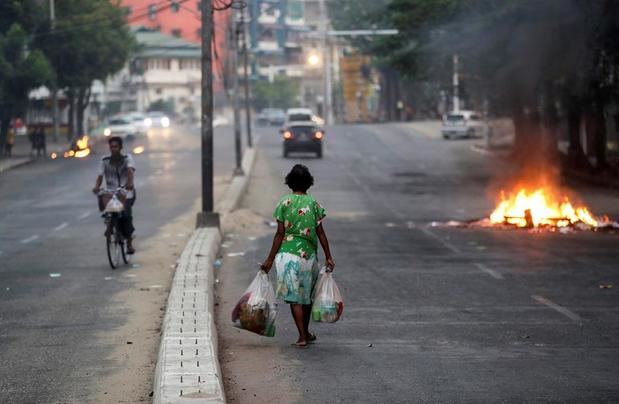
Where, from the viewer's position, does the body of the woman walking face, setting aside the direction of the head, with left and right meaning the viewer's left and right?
facing away from the viewer

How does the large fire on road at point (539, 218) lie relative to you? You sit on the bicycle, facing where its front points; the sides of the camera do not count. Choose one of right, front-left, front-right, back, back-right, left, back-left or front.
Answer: back-left

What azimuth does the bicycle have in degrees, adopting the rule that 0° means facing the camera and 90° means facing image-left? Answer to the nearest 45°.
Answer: approximately 0°

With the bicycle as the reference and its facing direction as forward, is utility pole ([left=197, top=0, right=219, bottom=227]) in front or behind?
behind

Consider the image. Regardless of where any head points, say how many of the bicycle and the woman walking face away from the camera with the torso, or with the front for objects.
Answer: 1

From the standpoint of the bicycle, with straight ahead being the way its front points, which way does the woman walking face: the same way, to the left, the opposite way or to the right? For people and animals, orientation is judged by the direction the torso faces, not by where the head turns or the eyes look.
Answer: the opposite way

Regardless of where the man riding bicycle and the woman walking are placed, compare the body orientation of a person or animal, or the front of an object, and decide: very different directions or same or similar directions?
very different directions

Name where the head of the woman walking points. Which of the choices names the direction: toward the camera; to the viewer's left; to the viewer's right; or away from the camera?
away from the camera
